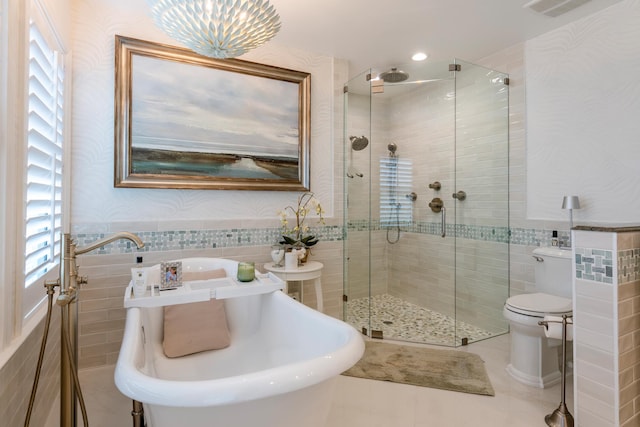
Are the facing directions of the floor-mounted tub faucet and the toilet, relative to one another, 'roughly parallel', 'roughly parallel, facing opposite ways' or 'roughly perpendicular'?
roughly parallel, facing opposite ways

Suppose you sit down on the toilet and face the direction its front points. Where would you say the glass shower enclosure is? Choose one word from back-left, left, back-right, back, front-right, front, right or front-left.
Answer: right

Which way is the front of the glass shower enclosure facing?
toward the camera

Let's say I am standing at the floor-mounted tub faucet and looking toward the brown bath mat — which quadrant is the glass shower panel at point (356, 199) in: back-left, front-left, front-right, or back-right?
front-left

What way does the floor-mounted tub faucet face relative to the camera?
to the viewer's right

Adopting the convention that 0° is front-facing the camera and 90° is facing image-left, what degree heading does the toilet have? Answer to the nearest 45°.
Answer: approximately 45°

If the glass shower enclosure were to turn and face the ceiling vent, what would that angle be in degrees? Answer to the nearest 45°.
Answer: approximately 45° to its left

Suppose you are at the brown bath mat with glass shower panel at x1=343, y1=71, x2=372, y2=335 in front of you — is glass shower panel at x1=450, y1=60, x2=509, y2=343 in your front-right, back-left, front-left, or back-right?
front-right

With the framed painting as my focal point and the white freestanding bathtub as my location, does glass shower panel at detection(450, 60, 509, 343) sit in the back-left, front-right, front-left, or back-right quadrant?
front-right

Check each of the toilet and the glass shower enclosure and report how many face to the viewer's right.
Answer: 0

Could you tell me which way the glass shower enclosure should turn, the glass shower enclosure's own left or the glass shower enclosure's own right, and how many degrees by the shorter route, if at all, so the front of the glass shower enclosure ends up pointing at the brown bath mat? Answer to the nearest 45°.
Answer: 0° — it already faces it

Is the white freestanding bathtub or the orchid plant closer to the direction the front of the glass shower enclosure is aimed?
the white freestanding bathtub

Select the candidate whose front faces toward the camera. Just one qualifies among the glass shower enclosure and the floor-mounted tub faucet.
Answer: the glass shower enclosure

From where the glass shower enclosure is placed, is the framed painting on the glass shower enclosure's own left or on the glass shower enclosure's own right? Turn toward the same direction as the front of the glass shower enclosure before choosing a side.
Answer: on the glass shower enclosure's own right
